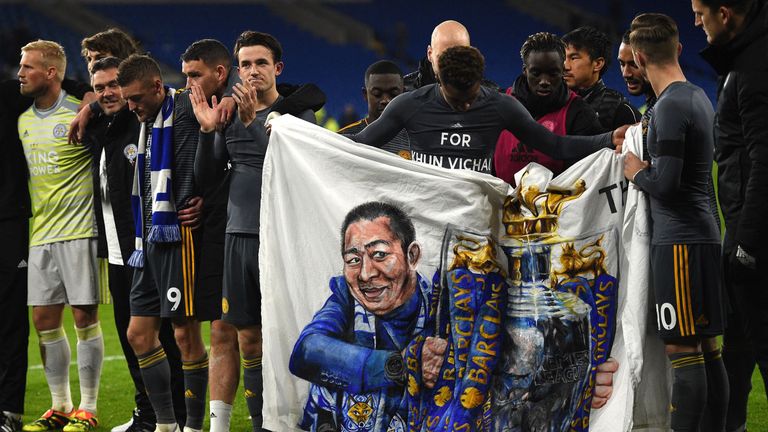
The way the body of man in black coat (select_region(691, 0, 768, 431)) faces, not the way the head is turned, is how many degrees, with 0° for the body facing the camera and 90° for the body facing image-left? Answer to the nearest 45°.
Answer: approximately 90°

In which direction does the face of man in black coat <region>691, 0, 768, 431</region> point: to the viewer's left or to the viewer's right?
to the viewer's left
